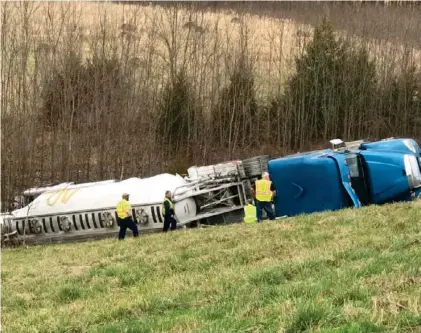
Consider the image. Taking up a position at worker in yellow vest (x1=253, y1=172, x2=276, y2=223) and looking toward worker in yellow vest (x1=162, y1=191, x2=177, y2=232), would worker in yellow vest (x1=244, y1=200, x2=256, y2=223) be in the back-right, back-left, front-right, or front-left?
front-right

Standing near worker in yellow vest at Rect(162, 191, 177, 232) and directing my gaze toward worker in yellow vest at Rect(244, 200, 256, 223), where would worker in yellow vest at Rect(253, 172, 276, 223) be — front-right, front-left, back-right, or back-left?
front-right
